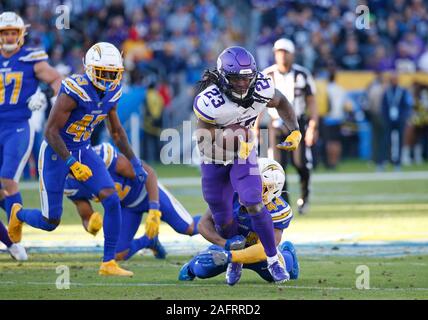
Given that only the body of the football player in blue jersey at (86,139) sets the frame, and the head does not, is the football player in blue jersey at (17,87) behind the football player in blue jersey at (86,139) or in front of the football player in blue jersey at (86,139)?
behind

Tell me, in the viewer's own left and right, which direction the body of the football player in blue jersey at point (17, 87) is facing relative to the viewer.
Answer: facing the viewer

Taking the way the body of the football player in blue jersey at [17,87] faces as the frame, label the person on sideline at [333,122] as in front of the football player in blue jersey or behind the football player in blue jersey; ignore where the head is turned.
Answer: behind

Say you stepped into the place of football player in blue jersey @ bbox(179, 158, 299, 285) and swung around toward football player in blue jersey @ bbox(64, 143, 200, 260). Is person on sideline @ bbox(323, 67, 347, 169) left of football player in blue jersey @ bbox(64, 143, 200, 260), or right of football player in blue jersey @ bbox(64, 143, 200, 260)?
right

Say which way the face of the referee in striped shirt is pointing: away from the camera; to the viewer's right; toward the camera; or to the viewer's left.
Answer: toward the camera

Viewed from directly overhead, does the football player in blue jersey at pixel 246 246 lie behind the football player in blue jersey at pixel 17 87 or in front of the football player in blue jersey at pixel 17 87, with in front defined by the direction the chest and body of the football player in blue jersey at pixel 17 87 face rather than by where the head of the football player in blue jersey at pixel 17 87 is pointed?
in front

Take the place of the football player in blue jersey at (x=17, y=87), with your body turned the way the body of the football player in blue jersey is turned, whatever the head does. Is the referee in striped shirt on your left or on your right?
on your left

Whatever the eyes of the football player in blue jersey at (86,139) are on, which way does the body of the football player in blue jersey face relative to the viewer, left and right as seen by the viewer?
facing the viewer and to the right of the viewer

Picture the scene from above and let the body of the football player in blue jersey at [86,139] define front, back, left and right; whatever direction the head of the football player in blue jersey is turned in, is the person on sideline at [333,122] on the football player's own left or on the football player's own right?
on the football player's own left

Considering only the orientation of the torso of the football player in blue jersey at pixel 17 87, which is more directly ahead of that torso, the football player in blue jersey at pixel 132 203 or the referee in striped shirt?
the football player in blue jersey

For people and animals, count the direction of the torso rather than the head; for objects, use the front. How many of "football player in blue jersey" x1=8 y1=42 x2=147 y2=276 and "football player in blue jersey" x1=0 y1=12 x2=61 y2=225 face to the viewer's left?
0

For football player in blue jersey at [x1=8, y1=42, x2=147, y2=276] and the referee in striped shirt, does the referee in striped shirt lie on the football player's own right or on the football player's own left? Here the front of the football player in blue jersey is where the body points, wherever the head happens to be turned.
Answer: on the football player's own left

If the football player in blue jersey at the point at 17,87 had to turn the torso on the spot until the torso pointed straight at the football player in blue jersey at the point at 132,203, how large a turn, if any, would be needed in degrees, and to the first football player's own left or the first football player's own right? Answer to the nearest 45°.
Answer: approximately 45° to the first football player's own left

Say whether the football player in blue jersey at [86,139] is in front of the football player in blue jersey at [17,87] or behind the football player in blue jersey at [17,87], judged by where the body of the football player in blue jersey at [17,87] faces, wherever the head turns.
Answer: in front

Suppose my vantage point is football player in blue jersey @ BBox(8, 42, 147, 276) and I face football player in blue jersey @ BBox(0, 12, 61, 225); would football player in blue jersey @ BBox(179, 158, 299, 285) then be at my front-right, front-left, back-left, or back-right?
back-right
